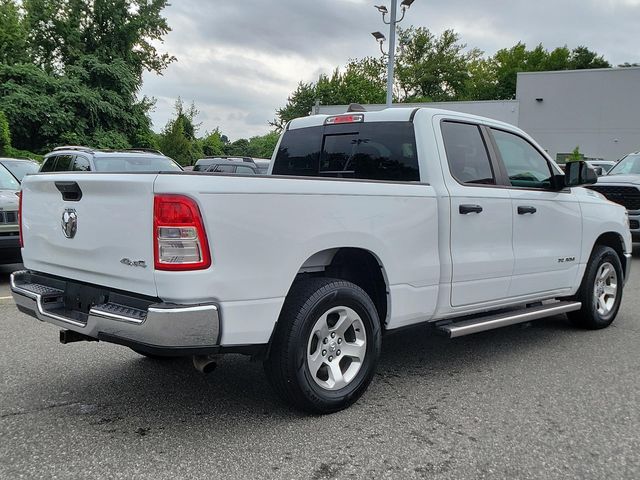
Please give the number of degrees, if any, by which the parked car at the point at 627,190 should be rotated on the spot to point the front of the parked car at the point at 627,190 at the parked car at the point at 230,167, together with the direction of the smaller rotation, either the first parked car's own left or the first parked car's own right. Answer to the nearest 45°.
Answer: approximately 45° to the first parked car's own right

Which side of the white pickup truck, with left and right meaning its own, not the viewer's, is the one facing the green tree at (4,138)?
left

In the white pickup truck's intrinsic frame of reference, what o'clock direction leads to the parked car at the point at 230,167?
The parked car is roughly at 10 o'clock from the white pickup truck.

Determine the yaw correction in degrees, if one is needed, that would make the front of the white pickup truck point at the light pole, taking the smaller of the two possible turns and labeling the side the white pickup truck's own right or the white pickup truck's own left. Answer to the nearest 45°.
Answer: approximately 45° to the white pickup truck's own left

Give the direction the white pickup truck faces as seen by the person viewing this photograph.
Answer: facing away from the viewer and to the right of the viewer

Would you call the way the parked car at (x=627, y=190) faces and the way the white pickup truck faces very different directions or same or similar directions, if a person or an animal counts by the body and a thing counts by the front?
very different directions
